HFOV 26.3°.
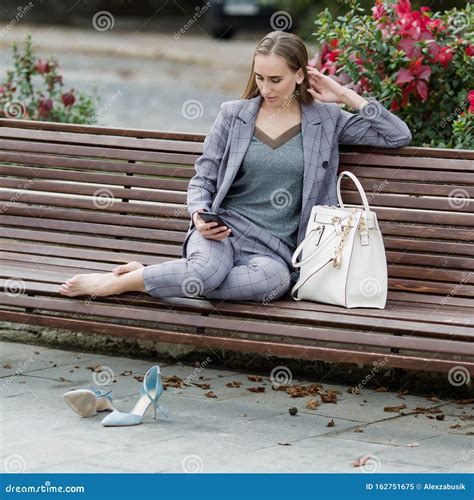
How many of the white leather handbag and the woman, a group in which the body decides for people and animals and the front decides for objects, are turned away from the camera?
0

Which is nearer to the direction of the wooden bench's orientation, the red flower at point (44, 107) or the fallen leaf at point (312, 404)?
the fallen leaf

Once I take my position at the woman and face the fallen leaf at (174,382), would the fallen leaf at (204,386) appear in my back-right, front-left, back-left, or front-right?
front-left

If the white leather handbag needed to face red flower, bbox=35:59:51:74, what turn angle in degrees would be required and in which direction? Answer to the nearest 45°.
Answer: approximately 90° to its right

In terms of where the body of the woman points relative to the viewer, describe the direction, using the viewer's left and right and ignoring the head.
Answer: facing the viewer

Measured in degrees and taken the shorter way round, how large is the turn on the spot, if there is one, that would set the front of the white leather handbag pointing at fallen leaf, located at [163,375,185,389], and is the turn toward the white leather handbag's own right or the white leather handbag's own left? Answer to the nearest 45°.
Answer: approximately 45° to the white leather handbag's own right

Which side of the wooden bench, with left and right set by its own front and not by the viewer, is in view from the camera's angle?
front

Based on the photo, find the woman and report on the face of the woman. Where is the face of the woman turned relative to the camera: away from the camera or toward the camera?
toward the camera

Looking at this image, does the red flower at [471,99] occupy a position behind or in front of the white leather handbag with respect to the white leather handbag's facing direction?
behind

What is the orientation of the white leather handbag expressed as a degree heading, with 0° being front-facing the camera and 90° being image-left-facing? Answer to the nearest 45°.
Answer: approximately 45°

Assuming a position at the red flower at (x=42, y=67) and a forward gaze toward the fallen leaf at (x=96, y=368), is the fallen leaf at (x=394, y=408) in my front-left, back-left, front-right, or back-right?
front-left
